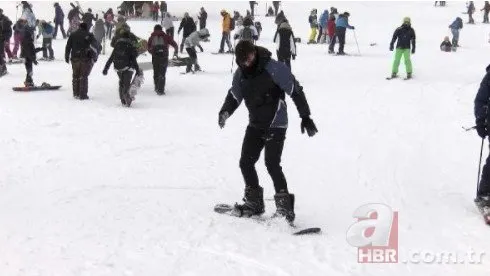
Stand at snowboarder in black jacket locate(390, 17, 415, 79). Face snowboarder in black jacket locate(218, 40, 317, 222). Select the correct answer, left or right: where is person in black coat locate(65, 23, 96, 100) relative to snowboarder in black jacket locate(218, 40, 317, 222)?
right

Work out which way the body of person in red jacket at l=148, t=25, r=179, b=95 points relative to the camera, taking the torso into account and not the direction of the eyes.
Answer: away from the camera
